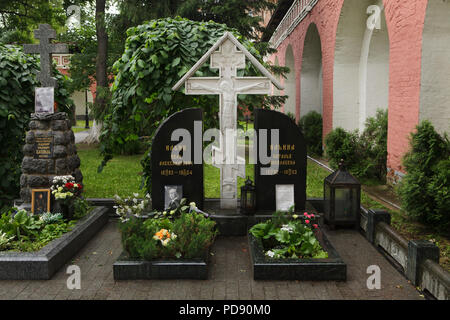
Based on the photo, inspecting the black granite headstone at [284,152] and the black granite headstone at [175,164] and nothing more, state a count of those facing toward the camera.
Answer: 2

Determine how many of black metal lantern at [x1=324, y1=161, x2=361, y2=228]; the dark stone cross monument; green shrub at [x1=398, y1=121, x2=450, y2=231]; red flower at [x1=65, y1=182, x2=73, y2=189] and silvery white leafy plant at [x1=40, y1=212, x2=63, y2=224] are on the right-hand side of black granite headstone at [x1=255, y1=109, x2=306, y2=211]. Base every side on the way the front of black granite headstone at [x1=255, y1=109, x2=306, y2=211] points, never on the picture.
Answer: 3

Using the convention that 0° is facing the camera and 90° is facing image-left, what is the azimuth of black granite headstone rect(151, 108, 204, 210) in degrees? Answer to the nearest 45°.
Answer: approximately 0°

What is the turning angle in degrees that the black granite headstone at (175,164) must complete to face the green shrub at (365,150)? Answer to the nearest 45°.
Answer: approximately 135° to its left

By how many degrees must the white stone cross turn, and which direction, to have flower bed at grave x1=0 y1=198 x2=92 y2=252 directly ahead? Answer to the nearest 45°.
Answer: approximately 90° to its right

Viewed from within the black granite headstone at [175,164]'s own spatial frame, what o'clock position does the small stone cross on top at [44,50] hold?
The small stone cross on top is roughly at 4 o'clock from the black granite headstone.

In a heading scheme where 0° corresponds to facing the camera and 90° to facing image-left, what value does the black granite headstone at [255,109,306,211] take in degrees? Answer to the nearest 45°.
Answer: approximately 0°

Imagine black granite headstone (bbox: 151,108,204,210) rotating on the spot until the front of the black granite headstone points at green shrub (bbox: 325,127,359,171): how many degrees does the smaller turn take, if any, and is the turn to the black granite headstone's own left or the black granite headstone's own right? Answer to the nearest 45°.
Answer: approximately 135° to the black granite headstone's own left

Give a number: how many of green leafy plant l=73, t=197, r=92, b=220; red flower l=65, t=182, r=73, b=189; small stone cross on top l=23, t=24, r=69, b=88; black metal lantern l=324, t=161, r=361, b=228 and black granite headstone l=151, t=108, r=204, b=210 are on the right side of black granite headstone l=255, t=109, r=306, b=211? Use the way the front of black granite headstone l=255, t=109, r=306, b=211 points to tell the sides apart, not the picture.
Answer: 4
